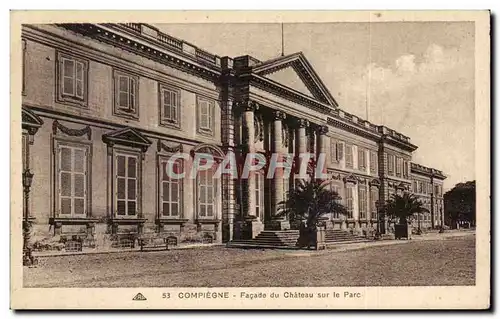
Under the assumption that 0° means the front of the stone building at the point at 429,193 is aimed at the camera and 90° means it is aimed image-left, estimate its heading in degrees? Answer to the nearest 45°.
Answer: approximately 315°

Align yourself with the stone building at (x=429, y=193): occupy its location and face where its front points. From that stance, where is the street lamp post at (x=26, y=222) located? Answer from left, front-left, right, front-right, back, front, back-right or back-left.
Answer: right

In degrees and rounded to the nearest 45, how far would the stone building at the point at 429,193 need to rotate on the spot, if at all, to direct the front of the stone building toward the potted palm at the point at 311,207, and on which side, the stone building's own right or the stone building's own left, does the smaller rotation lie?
approximately 135° to the stone building's own right
